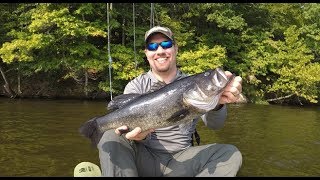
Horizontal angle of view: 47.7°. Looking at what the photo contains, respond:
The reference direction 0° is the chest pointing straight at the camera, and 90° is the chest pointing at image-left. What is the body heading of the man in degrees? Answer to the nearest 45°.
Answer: approximately 0°

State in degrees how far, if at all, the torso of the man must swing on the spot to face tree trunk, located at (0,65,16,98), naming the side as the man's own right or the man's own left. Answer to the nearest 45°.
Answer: approximately 135° to the man's own right
